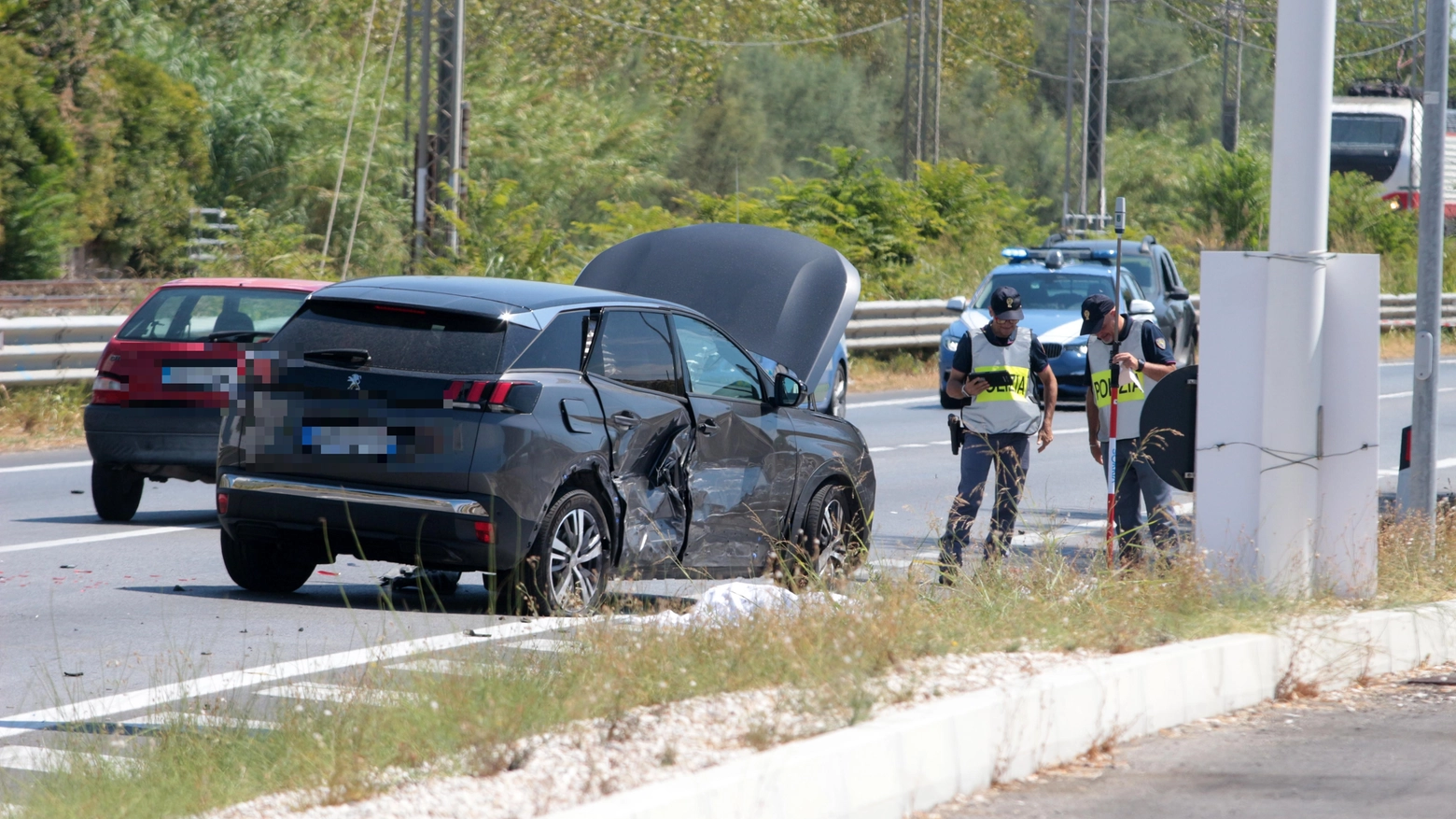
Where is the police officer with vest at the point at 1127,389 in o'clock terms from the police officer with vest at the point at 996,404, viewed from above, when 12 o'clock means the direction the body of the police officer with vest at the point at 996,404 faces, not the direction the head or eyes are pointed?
the police officer with vest at the point at 1127,389 is roughly at 8 o'clock from the police officer with vest at the point at 996,404.

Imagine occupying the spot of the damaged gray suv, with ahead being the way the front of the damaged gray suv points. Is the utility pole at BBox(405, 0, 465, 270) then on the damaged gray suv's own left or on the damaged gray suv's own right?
on the damaged gray suv's own left

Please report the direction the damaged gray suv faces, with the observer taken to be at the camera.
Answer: facing away from the viewer and to the right of the viewer

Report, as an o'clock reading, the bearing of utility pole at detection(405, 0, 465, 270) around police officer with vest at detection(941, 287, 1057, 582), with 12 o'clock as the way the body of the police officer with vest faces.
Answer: The utility pole is roughly at 5 o'clock from the police officer with vest.

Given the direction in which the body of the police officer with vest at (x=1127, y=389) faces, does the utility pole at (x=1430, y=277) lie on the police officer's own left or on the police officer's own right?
on the police officer's own left

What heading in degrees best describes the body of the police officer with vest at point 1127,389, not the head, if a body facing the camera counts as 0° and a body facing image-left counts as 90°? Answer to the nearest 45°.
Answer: approximately 45°

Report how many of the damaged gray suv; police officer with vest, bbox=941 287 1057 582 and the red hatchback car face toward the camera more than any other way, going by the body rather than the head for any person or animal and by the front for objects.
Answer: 1

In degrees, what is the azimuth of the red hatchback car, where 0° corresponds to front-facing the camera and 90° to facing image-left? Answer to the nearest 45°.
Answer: approximately 225°

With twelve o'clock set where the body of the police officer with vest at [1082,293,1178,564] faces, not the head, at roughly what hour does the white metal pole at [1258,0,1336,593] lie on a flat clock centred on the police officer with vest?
The white metal pole is roughly at 10 o'clock from the police officer with vest.

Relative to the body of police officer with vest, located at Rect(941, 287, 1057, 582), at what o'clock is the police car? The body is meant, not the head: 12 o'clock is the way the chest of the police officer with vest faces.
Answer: The police car is roughly at 6 o'clock from the police officer with vest.

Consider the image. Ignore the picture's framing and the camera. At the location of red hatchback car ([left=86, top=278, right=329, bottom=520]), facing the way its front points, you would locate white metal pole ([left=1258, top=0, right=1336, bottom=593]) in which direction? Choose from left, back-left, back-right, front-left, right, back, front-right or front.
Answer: right

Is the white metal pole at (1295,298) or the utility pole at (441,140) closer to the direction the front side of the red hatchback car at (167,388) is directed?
the utility pole

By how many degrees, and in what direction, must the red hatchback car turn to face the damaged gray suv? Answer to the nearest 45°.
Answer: approximately 90° to its right
